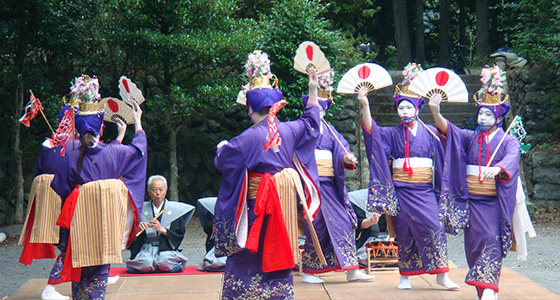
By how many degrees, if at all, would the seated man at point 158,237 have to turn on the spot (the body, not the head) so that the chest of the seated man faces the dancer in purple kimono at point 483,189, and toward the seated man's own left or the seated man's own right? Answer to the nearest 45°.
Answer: approximately 45° to the seated man's own left

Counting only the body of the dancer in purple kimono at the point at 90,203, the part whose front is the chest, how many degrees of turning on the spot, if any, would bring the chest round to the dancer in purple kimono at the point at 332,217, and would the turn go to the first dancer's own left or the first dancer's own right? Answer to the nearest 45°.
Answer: approximately 90° to the first dancer's own right

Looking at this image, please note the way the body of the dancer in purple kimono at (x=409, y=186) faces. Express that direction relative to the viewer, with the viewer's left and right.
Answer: facing the viewer

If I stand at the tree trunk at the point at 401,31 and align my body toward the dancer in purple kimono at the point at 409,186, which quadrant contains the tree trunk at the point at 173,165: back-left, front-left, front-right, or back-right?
front-right

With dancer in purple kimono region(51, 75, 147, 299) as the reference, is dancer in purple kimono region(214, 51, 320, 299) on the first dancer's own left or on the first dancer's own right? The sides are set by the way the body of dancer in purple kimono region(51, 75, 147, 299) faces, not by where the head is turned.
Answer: on the first dancer's own right

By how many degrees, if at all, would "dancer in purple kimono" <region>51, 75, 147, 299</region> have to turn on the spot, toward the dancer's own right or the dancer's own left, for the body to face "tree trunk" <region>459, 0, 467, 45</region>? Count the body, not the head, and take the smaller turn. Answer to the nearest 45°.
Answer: approximately 45° to the dancer's own right

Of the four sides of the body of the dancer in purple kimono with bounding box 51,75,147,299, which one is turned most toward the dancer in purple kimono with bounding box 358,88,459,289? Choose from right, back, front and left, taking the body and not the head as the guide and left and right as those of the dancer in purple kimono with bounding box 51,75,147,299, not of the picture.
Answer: right

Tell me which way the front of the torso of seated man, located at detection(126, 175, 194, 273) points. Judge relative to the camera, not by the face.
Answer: toward the camera

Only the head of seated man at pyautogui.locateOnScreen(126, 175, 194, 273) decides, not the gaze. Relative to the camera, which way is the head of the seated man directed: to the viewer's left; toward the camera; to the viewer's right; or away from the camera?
toward the camera

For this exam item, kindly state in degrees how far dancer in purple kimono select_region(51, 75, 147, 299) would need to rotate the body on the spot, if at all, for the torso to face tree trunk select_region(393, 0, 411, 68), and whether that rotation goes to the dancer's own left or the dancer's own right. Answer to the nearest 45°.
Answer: approximately 45° to the dancer's own right

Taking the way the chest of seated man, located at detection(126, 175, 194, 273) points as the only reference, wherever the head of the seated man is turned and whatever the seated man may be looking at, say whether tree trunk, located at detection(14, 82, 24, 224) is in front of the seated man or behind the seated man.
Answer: behind

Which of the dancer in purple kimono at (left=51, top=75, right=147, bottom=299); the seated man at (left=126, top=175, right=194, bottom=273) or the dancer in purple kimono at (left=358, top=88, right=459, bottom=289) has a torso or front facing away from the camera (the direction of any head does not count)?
the dancer in purple kimono at (left=51, top=75, right=147, bottom=299)

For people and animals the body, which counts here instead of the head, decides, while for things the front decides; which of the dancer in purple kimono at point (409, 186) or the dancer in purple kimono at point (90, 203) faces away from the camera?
the dancer in purple kimono at point (90, 203)

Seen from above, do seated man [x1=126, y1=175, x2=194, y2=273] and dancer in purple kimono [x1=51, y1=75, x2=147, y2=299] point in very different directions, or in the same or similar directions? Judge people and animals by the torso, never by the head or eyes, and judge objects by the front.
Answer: very different directions

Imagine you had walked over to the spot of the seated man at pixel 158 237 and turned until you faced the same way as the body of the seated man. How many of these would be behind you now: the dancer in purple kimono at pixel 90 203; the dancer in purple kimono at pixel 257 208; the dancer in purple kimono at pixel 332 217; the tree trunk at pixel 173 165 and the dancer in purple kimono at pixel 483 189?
1

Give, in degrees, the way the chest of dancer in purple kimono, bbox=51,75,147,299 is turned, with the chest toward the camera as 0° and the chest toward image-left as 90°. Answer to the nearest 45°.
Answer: approximately 180°

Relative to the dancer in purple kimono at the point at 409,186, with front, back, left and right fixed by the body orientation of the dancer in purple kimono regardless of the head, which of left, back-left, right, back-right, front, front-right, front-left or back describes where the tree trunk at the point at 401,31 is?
back
